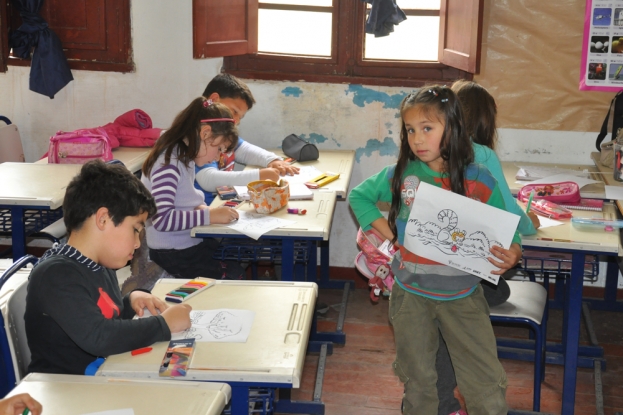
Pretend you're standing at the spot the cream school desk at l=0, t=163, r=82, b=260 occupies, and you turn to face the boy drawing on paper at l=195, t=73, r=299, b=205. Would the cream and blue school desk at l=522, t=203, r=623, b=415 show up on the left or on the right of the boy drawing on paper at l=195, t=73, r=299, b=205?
right

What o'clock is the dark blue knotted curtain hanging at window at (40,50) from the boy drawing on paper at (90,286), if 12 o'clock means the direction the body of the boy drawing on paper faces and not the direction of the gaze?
The dark blue knotted curtain hanging at window is roughly at 9 o'clock from the boy drawing on paper.

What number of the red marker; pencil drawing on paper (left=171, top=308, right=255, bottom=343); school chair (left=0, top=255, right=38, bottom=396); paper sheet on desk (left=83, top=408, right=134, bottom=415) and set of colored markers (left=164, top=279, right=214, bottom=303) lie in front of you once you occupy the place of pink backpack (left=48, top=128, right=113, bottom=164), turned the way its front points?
5

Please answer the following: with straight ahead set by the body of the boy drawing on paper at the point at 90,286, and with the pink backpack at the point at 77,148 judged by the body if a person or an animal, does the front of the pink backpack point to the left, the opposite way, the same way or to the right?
to the right

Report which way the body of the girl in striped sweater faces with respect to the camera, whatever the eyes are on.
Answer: to the viewer's right

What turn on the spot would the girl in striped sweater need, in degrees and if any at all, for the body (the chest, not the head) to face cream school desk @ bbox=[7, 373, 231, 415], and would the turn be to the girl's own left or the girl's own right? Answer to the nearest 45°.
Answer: approximately 90° to the girl's own right

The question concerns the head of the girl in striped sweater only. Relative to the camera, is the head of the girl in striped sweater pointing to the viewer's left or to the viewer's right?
to the viewer's right

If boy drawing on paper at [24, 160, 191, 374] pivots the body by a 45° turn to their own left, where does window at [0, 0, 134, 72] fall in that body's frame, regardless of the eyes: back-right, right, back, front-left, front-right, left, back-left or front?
front-left

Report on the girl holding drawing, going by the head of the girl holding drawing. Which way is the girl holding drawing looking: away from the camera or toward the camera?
toward the camera

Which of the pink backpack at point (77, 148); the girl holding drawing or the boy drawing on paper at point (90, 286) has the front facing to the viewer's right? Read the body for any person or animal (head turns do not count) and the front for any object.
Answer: the boy drawing on paper

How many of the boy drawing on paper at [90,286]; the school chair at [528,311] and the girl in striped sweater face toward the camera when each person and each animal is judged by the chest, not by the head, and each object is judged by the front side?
0

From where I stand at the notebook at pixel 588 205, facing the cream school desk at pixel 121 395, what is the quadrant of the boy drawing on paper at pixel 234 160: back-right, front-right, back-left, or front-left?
front-right

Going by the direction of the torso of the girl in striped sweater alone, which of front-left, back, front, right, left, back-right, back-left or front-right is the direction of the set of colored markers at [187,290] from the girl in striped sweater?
right

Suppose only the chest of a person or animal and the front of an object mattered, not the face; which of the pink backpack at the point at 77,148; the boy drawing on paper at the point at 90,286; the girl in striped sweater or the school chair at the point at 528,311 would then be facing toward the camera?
the pink backpack

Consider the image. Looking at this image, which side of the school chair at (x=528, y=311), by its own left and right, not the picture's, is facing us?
right

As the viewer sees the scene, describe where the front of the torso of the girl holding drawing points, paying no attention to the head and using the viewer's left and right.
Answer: facing the viewer

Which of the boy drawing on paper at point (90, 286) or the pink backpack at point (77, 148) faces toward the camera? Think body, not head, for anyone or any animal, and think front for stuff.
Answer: the pink backpack

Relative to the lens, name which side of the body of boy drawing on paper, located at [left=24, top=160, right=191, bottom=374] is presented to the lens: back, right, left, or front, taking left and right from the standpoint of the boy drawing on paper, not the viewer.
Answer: right
